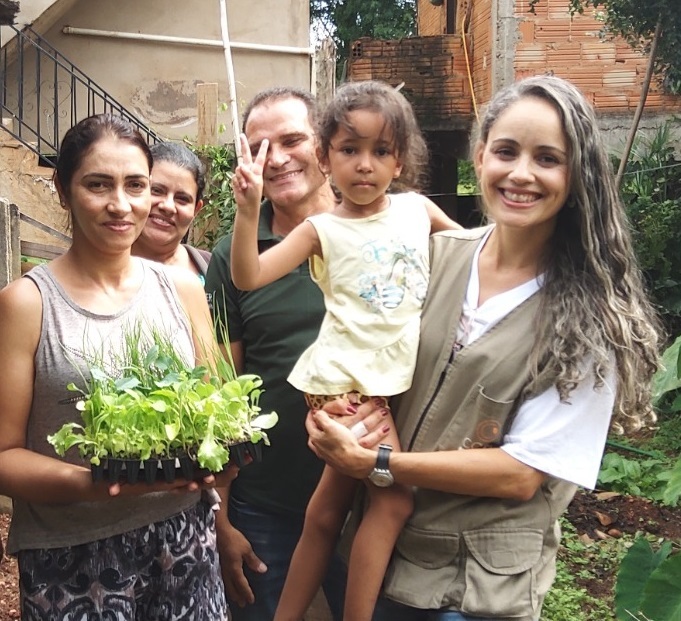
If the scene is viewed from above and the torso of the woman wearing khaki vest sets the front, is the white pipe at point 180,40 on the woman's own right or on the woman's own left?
on the woman's own right

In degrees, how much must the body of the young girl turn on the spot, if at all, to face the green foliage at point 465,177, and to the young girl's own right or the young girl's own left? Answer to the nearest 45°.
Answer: approximately 180°

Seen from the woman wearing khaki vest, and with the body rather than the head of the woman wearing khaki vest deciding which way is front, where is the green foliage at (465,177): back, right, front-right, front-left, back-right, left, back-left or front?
back-right

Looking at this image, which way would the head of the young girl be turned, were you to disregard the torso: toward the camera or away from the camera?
toward the camera

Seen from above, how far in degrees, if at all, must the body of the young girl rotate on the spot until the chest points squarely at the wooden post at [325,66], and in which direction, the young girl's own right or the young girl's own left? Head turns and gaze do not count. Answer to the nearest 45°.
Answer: approximately 180°

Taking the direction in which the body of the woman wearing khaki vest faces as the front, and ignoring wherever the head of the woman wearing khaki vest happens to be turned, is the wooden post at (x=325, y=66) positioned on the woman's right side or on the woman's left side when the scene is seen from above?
on the woman's right side

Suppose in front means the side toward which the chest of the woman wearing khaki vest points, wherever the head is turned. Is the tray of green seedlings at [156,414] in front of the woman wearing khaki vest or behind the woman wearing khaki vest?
in front

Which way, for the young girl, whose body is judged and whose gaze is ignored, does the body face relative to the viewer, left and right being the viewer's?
facing the viewer

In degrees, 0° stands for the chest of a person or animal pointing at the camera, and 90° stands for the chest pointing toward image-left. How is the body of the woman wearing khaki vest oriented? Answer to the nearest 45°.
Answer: approximately 45°

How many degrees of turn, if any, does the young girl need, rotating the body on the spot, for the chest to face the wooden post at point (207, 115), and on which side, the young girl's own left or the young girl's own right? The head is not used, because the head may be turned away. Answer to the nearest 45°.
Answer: approximately 180°

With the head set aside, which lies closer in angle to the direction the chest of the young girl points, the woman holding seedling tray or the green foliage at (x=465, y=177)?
the woman holding seedling tray

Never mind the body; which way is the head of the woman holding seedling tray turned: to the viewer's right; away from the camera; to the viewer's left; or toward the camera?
toward the camera

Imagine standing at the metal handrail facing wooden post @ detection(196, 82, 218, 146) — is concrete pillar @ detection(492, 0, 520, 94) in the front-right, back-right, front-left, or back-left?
front-left

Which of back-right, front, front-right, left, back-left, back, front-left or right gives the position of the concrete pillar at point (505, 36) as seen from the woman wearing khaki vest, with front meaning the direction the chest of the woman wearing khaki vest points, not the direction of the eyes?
back-right

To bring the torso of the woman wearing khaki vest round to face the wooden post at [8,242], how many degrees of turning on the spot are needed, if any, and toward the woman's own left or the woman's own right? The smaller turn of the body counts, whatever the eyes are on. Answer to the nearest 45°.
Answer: approximately 90° to the woman's own right

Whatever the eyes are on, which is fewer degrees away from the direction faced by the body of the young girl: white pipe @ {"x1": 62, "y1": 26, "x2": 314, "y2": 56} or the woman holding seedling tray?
the woman holding seedling tray
